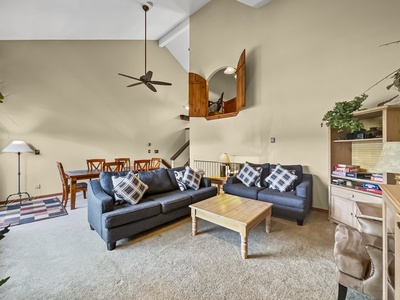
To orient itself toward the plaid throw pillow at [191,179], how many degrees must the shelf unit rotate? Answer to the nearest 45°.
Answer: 0° — it already faces it

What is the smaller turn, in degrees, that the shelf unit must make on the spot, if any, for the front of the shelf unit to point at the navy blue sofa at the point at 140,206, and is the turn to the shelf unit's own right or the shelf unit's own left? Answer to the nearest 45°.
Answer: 0° — it already faces it

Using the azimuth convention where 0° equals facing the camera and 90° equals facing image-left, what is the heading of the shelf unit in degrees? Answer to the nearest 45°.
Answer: approximately 45°

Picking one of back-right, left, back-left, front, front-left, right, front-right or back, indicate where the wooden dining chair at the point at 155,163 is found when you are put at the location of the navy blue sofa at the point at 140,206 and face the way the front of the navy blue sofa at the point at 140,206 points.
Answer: back-left

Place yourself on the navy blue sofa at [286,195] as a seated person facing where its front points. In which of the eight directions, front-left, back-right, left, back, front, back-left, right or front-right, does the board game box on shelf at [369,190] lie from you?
back-left

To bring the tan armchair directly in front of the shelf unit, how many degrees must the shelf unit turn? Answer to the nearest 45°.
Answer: approximately 45° to its left

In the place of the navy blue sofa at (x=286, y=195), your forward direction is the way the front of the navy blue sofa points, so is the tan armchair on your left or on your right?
on your left

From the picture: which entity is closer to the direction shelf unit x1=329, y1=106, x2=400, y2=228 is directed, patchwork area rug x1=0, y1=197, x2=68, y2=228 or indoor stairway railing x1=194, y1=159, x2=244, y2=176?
the patchwork area rug
